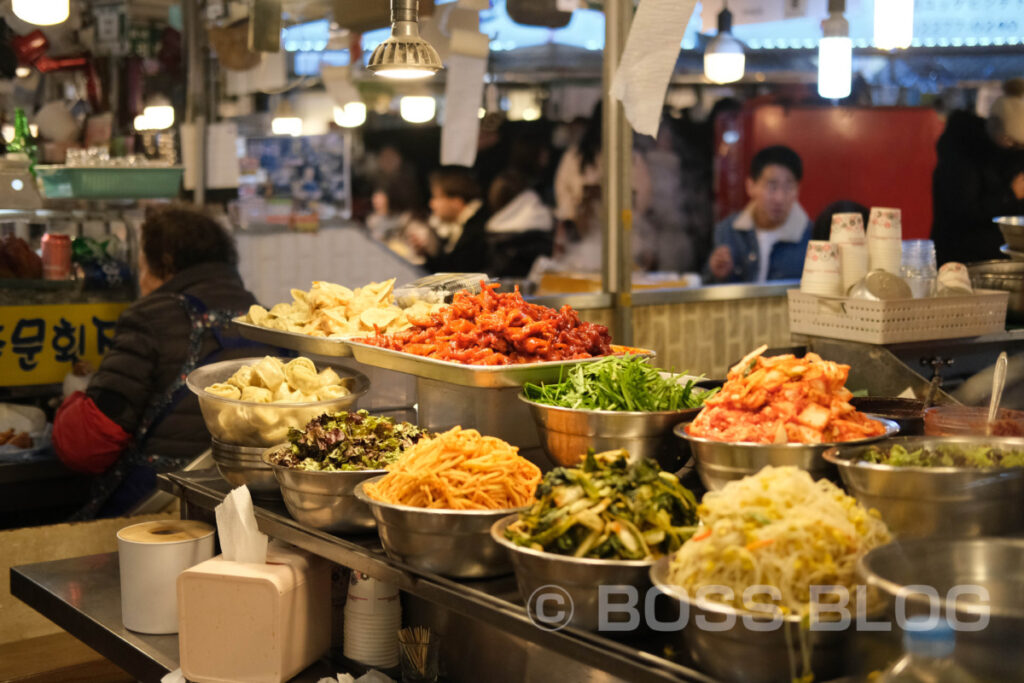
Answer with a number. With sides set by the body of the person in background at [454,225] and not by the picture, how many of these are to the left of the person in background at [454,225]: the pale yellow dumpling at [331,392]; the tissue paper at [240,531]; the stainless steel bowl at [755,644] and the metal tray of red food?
4

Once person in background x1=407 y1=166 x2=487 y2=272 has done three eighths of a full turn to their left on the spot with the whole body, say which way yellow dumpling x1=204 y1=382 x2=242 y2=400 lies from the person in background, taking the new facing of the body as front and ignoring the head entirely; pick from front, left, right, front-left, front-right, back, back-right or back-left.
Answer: front-right

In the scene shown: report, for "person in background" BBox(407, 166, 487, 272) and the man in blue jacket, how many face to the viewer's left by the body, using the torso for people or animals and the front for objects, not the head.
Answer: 1

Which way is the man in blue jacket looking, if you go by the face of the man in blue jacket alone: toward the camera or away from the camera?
toward the camera

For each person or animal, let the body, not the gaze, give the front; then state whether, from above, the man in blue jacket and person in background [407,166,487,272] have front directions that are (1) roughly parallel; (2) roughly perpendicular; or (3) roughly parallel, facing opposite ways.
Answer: roughly perpendicular

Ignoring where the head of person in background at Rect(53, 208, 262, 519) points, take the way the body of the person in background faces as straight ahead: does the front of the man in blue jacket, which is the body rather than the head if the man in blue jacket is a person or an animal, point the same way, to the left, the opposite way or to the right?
to the left

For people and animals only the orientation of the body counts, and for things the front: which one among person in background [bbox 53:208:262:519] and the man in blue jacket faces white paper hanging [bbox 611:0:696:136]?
the man in blue jacket

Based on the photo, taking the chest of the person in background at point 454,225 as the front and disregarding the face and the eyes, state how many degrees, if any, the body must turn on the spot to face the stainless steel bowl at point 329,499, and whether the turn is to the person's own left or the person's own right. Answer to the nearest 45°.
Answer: approximately 90° to the person's own left

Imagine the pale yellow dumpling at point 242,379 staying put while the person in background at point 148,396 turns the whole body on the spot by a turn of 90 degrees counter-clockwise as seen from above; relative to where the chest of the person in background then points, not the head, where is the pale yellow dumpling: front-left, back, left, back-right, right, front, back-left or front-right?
front-left

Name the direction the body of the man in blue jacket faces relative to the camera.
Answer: toward the camera

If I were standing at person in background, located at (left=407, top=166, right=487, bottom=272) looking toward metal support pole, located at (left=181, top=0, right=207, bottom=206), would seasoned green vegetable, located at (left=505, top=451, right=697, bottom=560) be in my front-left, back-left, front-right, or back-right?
front-left

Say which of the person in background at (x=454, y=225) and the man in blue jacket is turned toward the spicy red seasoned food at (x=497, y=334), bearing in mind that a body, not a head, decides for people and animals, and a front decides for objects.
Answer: the man in blue jacket

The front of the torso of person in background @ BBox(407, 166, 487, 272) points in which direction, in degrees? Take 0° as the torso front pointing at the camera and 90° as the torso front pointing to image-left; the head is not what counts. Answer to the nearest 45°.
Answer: approximately 90°

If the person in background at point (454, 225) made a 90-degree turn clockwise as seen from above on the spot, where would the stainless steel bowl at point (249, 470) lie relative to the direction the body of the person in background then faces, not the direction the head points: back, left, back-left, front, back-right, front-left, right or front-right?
back
